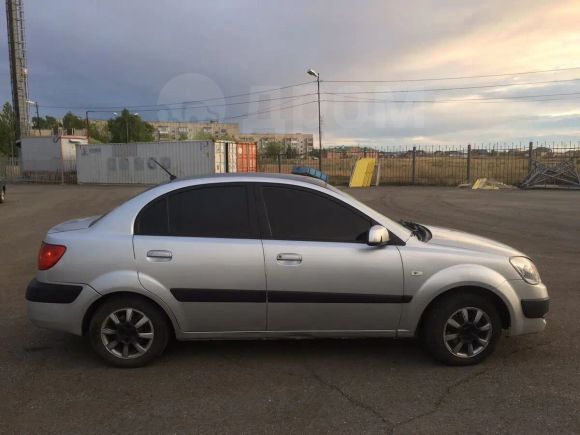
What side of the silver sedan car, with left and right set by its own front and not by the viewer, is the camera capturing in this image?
right

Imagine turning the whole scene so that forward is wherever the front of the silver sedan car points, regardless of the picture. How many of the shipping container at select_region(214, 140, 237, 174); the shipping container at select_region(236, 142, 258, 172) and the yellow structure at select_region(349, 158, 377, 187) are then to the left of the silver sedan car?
3

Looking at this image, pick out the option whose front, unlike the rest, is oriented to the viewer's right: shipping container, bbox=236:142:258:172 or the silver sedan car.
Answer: the silver sedan car

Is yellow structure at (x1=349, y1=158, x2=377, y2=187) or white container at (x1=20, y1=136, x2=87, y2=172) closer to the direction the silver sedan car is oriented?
the yellow structure

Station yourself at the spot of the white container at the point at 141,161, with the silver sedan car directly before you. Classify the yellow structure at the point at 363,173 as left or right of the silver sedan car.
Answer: left

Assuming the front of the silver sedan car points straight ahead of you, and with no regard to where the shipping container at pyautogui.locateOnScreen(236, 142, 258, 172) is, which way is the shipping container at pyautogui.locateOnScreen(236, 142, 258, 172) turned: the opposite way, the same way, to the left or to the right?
to the right

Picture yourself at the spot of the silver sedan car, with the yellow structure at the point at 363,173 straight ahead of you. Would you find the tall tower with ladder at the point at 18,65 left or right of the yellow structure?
left

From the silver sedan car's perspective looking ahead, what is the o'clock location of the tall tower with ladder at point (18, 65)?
The tall tower with ladder is roughly at 8 o'clock from the silver sedan car.

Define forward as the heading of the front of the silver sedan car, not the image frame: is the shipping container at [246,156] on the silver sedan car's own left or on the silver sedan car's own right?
on the silver sedan car's own left

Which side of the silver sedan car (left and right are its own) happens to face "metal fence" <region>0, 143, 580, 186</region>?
left
